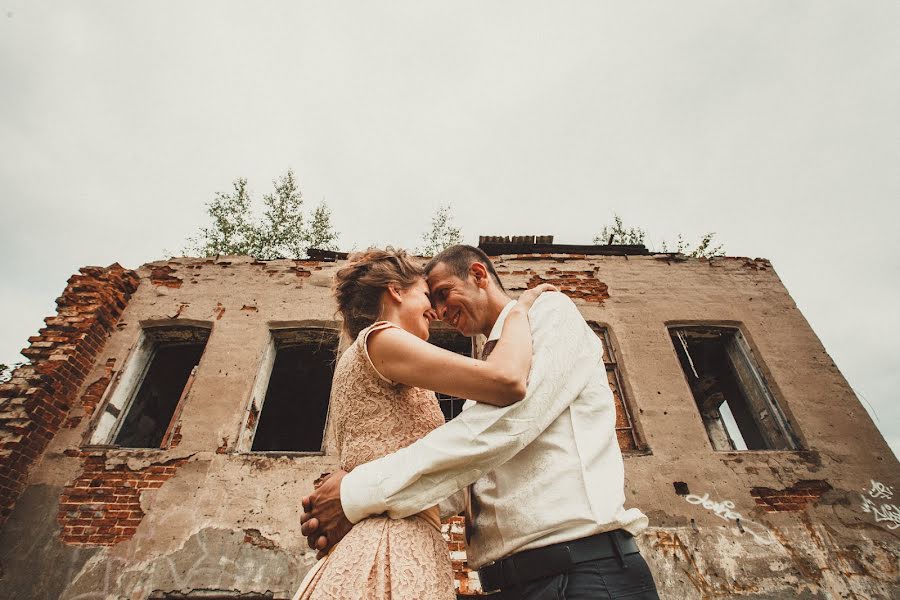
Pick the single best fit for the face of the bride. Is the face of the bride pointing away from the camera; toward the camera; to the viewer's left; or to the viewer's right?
to the viewer's right

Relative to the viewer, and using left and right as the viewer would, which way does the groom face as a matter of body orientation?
facing to the left of the viewer

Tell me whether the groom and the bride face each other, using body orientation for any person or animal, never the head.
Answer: yes

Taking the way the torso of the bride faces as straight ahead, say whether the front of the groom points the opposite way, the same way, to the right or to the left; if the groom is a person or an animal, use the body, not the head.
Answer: the opposite way

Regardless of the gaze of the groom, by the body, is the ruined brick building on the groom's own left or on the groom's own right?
on the groom's own right

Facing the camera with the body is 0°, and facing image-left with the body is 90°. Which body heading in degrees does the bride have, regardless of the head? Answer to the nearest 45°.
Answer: approximately 270°

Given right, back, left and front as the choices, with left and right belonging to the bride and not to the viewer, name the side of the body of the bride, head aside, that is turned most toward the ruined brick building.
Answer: left
